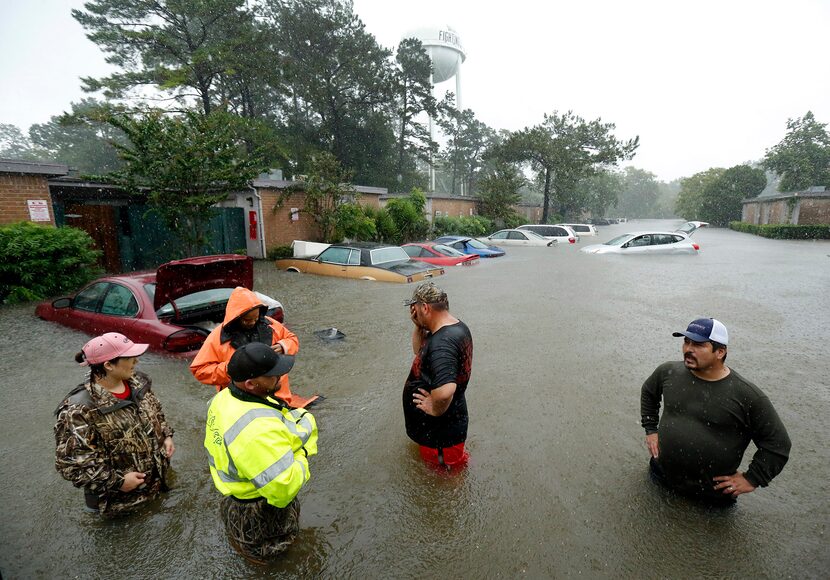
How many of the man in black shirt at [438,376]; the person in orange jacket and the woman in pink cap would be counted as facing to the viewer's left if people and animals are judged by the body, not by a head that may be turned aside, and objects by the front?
1

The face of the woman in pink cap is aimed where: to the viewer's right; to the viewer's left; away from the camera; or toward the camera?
to the viewer's right

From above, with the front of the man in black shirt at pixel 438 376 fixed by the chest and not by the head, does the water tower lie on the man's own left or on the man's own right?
on the man's own right

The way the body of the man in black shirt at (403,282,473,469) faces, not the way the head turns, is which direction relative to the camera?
to the viewer's left

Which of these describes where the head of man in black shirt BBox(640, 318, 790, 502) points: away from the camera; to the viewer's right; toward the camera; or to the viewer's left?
to the viewer's left

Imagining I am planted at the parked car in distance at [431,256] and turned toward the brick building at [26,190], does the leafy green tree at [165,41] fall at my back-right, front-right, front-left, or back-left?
front-right

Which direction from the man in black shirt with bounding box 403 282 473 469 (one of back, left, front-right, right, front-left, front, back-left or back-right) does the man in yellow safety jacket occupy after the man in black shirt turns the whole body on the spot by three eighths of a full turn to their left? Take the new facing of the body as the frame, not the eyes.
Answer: right

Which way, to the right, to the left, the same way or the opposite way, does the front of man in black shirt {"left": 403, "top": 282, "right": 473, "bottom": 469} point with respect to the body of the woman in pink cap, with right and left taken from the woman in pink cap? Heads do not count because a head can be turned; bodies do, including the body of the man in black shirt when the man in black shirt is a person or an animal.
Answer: the opposite way

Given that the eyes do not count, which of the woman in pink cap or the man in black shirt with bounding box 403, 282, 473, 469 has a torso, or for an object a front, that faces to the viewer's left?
the man in black shirt

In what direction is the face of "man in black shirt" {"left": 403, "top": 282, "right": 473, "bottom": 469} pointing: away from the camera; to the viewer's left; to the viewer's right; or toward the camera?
to the viewer's left

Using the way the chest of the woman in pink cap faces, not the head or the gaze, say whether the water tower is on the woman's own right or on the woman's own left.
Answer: on the woman's own left

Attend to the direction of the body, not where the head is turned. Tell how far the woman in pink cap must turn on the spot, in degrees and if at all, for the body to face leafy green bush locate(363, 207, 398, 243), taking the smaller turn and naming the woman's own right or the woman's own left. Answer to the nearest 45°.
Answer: approximately 90° to the woman's own left
